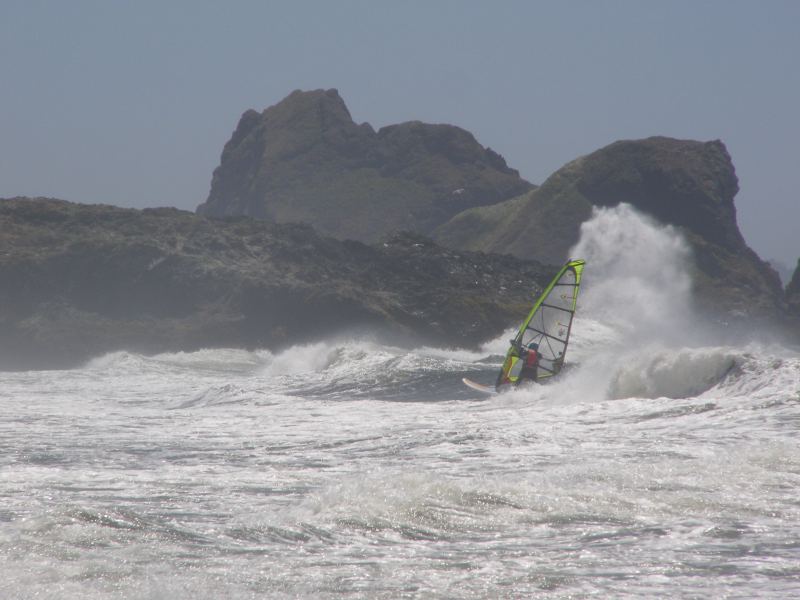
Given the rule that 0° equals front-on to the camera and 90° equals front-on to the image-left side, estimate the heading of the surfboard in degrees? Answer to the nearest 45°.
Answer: approximately 90°

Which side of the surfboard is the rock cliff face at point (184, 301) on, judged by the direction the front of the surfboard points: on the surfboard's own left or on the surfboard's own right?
on the surfboard's own right
